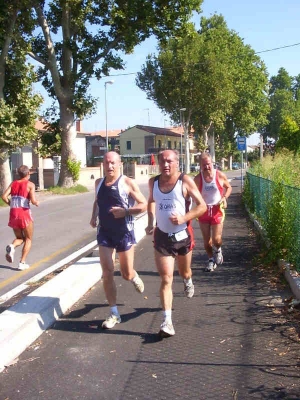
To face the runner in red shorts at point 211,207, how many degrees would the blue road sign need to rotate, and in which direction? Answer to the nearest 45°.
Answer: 0° — it already faces them

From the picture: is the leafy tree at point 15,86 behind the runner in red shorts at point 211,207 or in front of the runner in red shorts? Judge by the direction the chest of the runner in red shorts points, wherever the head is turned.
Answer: behind

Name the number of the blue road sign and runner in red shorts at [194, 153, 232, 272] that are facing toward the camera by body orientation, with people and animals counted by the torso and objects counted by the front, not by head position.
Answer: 2

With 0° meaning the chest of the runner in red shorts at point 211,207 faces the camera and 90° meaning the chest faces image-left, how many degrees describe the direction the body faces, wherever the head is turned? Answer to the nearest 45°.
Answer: approximately 0°

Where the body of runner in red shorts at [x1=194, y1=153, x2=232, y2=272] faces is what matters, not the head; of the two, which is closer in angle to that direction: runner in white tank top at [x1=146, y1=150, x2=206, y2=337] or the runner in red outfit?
the runner in white tank top

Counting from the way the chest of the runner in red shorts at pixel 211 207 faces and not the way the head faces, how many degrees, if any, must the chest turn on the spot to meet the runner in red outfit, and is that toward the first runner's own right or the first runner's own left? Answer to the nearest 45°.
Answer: approximately 90° to the first runner's own right

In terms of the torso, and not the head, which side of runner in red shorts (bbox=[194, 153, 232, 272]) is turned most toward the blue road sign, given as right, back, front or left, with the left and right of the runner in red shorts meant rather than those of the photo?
back

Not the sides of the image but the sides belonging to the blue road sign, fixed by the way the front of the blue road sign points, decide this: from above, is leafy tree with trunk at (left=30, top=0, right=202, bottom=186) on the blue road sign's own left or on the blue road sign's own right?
on the blue road sign's own right

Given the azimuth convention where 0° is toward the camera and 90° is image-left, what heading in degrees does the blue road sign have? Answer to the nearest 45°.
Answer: approximately 0°
